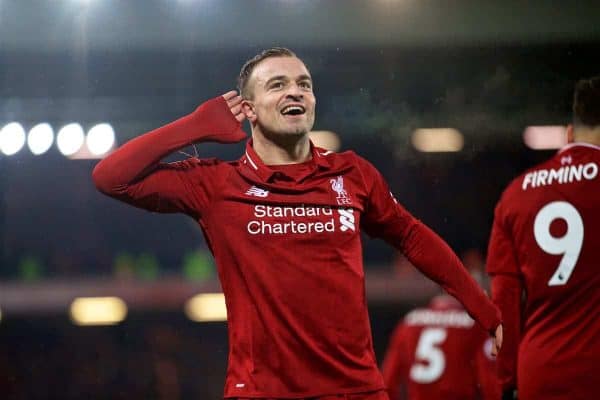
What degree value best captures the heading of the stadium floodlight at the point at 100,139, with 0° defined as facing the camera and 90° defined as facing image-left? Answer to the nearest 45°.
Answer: approximately 0°

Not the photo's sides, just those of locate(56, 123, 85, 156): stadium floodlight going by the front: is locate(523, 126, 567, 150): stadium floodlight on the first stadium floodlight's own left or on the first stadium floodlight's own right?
on the first stadium floodlight's own left

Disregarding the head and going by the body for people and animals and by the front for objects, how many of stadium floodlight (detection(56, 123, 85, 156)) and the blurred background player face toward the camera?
1

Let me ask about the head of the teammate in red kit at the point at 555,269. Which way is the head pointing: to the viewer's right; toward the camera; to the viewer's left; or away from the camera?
away from the camera

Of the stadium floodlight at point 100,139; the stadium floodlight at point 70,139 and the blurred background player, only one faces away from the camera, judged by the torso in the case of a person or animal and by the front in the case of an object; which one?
the blurred background player

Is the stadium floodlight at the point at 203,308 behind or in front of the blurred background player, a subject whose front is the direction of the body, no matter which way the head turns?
in front

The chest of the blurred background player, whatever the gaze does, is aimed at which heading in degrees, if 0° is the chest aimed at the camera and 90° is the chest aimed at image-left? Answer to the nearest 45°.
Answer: approximately 180°
